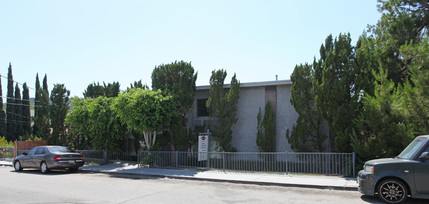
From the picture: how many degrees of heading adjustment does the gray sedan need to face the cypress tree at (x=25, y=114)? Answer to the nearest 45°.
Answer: approximately 45° to its right

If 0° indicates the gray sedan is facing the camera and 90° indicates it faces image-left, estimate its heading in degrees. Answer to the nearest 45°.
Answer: approximately 135°

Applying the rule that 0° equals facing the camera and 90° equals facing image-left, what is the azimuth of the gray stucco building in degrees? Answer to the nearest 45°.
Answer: approximately 0°

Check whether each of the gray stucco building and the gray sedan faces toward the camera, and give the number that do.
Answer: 1

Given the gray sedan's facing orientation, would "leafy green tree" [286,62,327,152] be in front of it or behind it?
behind

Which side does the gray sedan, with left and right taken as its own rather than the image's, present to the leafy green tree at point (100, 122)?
right

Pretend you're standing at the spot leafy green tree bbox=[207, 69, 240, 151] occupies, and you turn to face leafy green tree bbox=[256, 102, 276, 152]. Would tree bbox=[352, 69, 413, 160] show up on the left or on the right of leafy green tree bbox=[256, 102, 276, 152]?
right
